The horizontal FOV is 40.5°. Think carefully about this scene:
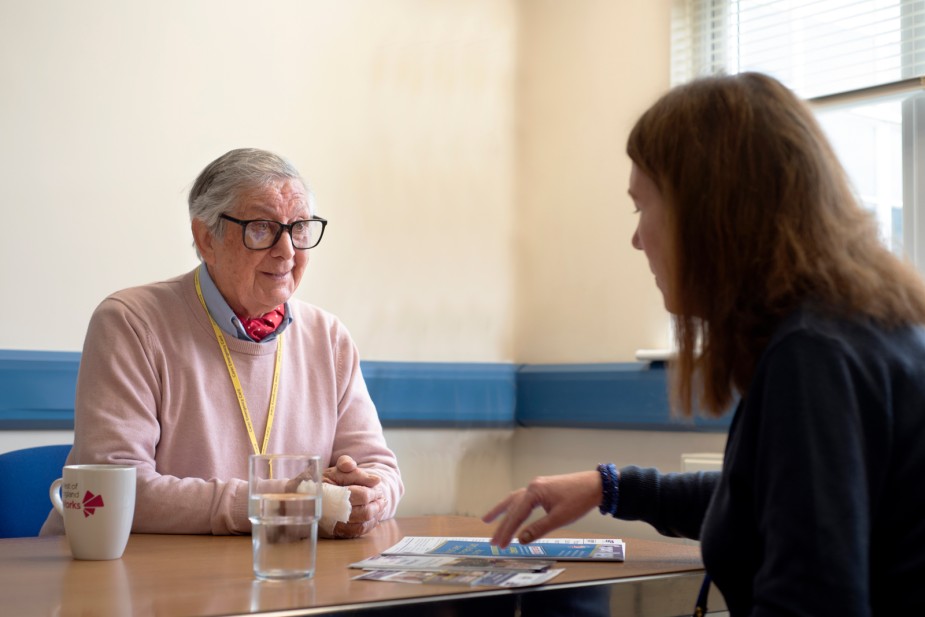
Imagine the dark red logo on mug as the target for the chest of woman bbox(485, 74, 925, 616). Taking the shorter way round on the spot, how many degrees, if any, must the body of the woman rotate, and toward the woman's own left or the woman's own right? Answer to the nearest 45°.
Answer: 0° — they already face it

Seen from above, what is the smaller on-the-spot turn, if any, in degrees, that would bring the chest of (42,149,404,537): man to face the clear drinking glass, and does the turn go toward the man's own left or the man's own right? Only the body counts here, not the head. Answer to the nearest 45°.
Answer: approximately 45° to the man's own right

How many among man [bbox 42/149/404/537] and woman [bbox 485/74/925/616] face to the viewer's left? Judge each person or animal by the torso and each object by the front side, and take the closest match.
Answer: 1

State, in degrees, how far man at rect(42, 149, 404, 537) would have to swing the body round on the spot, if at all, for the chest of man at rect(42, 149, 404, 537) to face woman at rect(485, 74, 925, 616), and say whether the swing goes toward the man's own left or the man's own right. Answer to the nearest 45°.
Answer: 0° — they already face them

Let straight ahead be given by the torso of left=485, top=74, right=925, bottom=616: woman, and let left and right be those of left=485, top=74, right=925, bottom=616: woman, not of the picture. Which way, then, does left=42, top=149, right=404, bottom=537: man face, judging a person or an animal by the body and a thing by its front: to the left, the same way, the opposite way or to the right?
the opposite way

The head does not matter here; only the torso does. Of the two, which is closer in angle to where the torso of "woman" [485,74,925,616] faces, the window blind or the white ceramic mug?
the white ceramic mug

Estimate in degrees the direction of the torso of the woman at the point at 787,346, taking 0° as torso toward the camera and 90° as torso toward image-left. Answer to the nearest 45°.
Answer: approximately 90°

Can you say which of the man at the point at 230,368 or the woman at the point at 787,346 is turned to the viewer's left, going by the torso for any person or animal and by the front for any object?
the woman at the point at 787,346

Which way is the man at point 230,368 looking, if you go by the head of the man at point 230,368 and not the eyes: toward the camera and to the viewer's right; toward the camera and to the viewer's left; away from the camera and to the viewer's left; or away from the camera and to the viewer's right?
toward the camera and to the viewer's right
